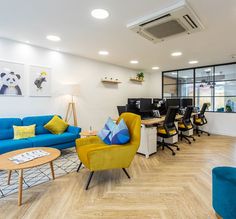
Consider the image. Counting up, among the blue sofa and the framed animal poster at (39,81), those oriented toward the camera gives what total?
2

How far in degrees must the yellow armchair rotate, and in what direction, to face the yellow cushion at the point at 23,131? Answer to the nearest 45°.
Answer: approximately 90° to its right

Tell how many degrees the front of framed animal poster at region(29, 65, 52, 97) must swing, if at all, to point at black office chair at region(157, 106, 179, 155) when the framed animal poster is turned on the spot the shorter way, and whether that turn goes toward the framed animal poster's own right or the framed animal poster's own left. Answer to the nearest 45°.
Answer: approximately 45° to the framed animal poster's own left

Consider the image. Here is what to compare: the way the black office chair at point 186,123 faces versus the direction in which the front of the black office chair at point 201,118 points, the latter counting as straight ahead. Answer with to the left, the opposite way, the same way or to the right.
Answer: the same way

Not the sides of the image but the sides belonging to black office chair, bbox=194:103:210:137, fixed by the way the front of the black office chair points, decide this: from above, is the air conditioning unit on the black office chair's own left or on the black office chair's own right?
on the black office chair's own left

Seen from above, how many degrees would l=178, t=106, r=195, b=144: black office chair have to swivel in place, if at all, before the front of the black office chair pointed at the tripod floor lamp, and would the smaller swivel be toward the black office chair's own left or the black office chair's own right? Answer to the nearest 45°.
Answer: approximately 45° to the black office chair's own left

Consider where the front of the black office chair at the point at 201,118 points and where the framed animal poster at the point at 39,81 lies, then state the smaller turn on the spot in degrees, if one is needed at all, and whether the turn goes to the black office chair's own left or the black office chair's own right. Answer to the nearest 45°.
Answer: approximately 45° to the black office chair's own left

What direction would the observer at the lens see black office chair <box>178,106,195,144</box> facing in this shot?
facing to the left of the viewer

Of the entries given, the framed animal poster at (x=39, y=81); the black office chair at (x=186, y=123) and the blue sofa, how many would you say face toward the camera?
2

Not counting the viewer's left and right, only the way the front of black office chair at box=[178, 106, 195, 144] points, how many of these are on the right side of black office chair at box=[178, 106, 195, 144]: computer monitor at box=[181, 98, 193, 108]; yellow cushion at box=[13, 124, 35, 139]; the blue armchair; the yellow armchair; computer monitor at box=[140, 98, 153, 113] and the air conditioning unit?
1

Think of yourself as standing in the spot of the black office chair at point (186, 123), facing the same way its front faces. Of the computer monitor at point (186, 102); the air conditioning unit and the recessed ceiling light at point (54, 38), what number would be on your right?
1

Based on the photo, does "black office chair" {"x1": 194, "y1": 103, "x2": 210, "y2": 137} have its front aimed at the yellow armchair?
no

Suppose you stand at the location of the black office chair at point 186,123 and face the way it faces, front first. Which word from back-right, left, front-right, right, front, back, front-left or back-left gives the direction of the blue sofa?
front-left

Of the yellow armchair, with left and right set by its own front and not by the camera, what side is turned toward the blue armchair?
left

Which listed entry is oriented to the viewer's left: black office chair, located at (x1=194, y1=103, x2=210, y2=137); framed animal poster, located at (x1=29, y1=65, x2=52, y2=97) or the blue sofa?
the black office chair

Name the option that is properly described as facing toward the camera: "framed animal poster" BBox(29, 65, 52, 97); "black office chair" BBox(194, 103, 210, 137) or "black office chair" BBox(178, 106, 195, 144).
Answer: the framed animal poster

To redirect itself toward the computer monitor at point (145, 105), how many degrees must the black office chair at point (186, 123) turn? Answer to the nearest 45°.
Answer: approximately 45° to its left

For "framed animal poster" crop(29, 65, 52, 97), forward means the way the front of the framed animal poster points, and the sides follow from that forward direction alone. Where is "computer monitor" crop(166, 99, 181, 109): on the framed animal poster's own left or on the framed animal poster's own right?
on the framed animal poster's own left
